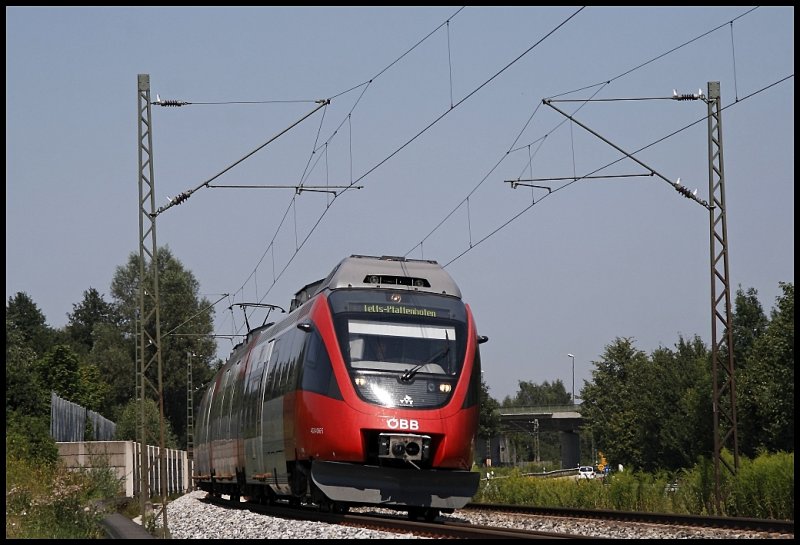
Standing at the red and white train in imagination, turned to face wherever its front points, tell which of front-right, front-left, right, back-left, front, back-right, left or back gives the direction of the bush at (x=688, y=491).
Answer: left

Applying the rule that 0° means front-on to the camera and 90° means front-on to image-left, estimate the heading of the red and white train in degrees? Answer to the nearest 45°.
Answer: approximately 315°
